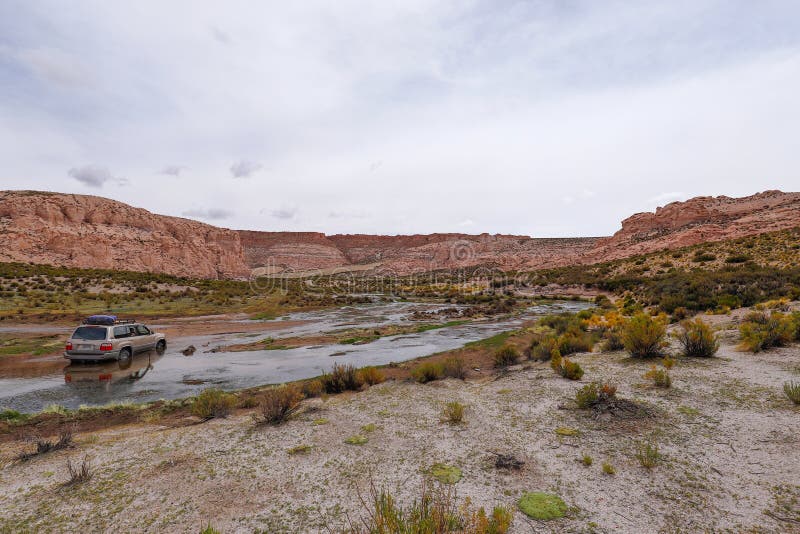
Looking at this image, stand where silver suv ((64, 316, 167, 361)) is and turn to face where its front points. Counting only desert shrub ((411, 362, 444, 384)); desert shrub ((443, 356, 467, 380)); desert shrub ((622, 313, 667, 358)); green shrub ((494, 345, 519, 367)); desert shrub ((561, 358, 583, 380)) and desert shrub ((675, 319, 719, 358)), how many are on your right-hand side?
6

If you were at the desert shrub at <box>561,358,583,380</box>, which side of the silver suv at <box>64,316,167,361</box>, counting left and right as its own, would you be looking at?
right

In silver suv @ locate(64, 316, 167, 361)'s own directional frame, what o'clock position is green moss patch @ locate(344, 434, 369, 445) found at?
The green moss patch is roughly at 4 o'clock from the silver suv.

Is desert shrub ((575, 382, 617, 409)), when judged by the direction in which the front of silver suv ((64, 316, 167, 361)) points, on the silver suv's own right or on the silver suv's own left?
on the silver suv's own right

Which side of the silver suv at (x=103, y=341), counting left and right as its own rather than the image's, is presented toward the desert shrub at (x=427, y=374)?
right

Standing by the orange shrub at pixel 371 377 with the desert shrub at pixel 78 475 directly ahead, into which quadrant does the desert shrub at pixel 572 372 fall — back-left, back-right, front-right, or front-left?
back-left

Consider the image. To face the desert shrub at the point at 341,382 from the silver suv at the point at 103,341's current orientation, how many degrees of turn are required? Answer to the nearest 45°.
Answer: approximately 90° to its right

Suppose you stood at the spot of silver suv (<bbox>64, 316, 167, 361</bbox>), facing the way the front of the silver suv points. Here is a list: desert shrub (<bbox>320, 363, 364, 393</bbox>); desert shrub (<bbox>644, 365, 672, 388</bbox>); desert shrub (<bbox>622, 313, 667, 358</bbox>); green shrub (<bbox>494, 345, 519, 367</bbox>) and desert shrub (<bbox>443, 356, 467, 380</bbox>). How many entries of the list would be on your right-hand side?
5

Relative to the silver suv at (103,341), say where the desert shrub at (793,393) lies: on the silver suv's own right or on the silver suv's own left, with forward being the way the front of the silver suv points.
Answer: on the silver suv's own right

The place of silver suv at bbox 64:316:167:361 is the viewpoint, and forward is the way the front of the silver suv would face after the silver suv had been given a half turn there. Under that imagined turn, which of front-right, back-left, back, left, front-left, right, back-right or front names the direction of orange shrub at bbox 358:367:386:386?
left

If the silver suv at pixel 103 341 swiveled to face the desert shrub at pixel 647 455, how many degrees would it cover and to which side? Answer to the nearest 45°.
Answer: approximately 135° to its right

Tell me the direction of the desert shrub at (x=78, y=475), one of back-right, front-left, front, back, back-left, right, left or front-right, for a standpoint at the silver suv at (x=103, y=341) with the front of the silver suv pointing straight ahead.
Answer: back-right

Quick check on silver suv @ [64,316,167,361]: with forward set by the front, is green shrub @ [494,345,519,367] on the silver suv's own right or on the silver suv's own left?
on the silver suv's own right

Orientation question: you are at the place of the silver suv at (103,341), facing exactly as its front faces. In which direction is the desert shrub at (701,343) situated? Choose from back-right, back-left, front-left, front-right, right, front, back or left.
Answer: right

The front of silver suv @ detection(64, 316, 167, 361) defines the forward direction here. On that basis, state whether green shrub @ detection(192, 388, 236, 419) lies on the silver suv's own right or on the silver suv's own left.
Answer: on the silver suv's own right

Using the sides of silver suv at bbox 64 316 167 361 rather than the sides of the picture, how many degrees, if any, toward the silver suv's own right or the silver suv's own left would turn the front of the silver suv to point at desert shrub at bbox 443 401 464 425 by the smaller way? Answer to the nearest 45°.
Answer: approximately 90° to the silver suv's own right

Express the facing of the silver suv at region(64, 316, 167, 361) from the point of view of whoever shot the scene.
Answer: facing away from the viewer and to the right of the viewer
